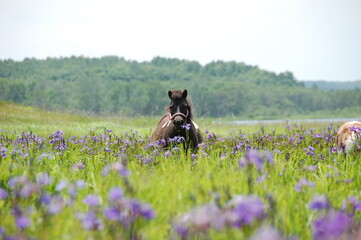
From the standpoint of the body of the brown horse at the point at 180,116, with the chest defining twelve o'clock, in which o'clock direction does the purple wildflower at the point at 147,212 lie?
The purple wildflower is roughly at 12 o'clock from the brown horse.

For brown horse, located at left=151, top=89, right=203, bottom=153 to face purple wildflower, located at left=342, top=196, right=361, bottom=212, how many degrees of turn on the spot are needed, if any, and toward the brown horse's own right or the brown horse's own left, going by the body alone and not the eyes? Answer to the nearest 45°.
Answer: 0° — it already faces it

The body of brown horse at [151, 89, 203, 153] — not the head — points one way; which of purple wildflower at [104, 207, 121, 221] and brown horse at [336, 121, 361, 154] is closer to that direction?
the purple wildflower

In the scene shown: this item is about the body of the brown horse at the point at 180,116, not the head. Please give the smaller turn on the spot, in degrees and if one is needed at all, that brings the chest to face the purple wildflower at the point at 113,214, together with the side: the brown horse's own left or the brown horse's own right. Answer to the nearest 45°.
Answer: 0° — it already faces it

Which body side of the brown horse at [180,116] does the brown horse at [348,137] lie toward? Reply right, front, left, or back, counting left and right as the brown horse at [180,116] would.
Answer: left

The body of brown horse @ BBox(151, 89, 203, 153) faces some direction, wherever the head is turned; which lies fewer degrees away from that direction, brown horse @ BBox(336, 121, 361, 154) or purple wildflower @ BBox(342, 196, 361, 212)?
the purple wildflower

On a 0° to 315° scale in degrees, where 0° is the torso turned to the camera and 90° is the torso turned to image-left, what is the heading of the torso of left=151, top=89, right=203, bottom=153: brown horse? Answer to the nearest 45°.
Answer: approximately 0°
